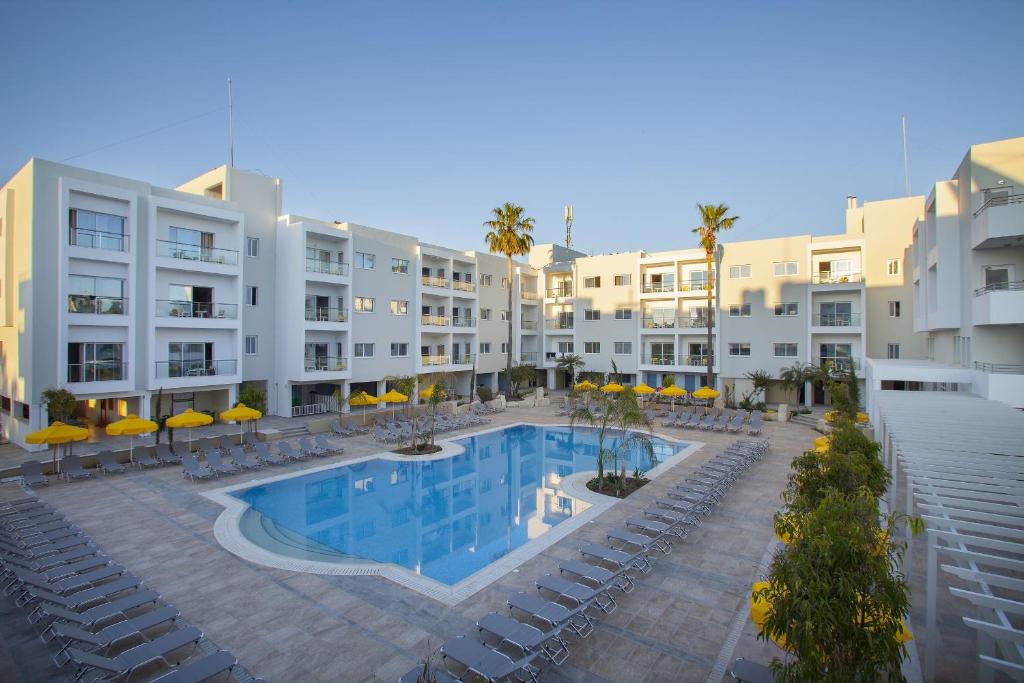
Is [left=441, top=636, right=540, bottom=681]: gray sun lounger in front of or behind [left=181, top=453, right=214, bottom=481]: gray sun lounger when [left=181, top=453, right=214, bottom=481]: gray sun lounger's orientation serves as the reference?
in front

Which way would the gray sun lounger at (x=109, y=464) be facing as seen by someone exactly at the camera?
facing the viewer and to the right of the viewer

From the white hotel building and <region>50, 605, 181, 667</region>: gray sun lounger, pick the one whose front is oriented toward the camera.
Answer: the white hotel building

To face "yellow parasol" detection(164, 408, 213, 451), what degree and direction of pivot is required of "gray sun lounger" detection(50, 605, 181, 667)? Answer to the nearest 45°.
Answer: approximately 45° to its left

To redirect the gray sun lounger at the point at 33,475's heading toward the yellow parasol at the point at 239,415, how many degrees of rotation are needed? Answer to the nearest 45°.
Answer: approximately 45° to its left

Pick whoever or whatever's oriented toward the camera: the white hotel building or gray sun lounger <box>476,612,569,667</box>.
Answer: the white hotel building

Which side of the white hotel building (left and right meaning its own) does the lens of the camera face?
front

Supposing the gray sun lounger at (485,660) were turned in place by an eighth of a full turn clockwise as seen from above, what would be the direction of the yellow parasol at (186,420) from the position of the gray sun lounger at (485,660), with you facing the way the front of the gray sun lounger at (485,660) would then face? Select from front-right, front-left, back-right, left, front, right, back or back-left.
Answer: front-left

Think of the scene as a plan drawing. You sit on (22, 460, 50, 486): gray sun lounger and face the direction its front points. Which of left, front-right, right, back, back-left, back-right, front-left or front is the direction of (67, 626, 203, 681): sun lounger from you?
front-right

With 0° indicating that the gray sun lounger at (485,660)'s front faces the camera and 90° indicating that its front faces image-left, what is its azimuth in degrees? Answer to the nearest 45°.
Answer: approximately 135°

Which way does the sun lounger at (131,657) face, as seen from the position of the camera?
facing away from the viewer and to the right of the viewer

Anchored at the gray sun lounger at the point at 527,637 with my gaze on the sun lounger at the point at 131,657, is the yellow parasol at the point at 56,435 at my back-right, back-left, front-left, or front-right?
front-right

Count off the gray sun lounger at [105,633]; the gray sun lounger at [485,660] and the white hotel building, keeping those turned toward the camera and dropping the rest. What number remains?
1

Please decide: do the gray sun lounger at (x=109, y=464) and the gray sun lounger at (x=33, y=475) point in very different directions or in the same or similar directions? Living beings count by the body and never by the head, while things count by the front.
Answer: same or similar directions

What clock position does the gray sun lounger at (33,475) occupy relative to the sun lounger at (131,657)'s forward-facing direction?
The gray sun lounger is roughly at 10 o'clock from the sun lounger.

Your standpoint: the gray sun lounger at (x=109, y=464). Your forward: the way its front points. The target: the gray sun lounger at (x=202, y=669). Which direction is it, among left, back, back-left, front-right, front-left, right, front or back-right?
front-right

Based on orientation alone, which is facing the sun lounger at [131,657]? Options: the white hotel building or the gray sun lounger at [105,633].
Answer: the white hotel building

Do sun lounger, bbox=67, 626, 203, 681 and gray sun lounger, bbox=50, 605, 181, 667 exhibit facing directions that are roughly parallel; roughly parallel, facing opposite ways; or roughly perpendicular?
roughly parallel

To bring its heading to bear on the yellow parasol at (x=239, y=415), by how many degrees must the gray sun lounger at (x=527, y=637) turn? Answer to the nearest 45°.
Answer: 0° — it already faces it
